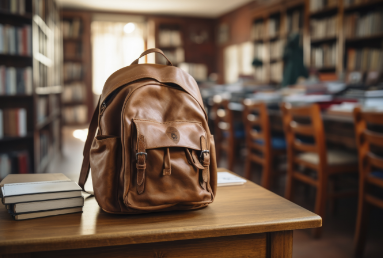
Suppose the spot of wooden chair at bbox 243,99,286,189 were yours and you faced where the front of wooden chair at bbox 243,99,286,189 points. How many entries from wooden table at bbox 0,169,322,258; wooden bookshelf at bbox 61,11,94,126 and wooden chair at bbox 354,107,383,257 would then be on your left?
1

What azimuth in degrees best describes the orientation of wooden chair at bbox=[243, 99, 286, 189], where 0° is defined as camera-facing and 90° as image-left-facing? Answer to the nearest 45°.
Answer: approximately 225°

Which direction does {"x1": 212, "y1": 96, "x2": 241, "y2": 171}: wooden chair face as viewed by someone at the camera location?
facing away from the viewer and to the right of the viewer

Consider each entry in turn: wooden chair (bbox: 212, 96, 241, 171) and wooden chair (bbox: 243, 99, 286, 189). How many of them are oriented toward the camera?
0

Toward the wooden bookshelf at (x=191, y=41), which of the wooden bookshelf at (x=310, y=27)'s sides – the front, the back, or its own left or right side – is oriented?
right

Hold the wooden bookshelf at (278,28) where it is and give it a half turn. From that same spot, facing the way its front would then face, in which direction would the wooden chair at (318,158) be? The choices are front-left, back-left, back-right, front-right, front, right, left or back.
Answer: back-right

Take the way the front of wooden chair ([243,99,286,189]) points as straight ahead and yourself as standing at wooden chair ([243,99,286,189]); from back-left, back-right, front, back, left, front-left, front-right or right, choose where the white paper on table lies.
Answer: back-right

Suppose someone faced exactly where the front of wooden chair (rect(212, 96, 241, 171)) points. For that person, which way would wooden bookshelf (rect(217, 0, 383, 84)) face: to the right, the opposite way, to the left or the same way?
the opposite way

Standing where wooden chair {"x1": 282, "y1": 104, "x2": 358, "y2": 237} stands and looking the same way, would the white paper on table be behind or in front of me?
behind

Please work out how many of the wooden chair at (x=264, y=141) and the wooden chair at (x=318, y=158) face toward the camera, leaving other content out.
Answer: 0

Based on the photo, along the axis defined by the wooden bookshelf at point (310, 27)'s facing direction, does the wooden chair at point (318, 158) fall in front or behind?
in front

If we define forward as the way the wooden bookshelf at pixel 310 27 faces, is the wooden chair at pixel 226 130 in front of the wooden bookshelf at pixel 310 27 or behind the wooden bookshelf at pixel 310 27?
in front

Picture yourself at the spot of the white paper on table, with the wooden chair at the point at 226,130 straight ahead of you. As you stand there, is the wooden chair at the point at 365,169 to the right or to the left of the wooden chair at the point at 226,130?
right

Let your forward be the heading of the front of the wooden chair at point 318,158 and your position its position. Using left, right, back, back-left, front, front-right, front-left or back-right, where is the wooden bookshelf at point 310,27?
front-left

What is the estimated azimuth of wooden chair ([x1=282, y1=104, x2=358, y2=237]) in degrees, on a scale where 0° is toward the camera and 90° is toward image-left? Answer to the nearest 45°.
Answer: approximately 225°
